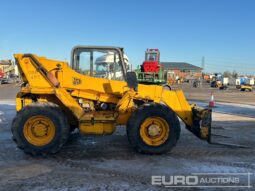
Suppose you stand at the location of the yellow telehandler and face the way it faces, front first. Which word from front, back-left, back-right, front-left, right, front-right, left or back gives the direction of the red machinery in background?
left

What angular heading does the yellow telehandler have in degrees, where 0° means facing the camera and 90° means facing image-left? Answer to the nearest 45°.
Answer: approximately 270°
